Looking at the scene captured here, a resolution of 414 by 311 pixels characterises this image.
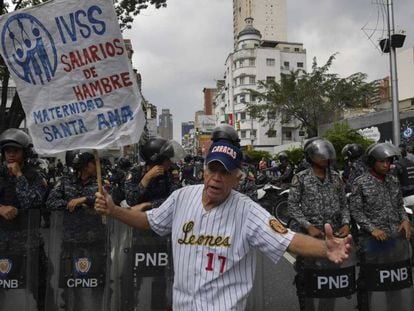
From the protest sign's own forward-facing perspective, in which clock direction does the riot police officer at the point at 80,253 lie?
The riot police officer is roughly at 6 o'clock from the protest sign.

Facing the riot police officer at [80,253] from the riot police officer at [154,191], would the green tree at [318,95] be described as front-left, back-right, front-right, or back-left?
back-right

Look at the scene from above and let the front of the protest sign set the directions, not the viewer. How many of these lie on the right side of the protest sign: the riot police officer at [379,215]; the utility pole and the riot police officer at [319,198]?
0

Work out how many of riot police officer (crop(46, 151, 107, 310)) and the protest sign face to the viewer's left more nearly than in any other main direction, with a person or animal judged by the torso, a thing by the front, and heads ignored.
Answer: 0

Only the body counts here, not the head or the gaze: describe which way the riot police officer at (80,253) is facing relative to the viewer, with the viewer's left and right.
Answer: facing the viewer and to the right of the viewer

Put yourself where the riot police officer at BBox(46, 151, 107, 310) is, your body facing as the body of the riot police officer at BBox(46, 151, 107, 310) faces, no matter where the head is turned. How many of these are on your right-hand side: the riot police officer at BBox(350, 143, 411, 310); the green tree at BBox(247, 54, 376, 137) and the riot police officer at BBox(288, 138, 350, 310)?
0

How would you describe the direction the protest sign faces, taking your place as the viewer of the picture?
facing the viewer

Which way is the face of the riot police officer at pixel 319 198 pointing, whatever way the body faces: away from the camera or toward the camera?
toward the camera

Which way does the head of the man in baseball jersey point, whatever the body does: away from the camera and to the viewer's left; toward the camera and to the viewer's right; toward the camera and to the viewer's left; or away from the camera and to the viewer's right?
toward the camera and to the viewer's left

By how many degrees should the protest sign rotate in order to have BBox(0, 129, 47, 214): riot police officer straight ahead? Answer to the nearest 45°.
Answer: approximately 180°
